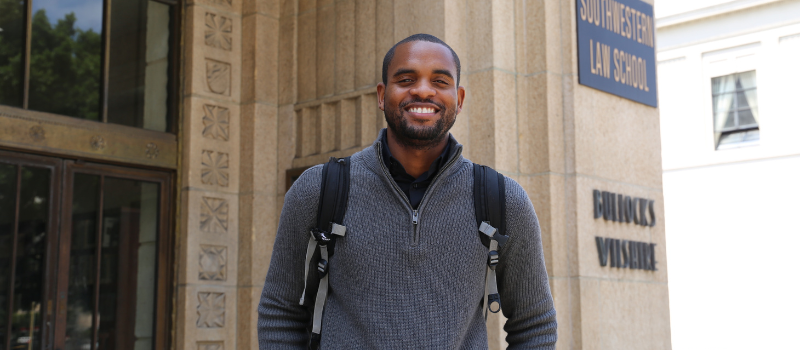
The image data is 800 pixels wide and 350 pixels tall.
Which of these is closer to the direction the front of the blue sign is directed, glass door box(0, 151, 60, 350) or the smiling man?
the smiling man

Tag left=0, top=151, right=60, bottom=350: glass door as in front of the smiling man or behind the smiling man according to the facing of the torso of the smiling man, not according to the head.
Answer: behind

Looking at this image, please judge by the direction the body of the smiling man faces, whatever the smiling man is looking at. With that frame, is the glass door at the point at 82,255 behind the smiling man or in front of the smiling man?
behind

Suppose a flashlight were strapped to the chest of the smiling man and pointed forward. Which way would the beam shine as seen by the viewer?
toward the camera

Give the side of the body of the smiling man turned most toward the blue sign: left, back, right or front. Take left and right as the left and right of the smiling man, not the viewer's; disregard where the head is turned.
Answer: back

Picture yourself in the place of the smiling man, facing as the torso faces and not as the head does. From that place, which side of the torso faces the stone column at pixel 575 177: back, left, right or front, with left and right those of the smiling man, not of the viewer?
back

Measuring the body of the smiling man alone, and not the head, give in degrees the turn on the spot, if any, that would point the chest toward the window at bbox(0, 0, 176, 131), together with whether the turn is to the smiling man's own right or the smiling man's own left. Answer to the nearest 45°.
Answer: approximately 135° to the smiling man's own right

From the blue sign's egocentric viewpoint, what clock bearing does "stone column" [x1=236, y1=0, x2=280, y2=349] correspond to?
The stone column is roughly at 4 o'clock from the blue sign.

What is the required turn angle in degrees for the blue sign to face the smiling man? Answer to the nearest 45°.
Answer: approximately 45° to its right

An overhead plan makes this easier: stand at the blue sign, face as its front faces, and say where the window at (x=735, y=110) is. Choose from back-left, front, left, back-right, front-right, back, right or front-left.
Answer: back-left

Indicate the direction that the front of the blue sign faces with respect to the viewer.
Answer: facing the viewer and to the right of the viewer

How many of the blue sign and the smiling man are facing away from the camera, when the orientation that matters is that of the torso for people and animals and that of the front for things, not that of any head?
0
